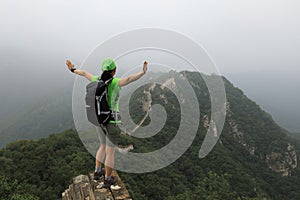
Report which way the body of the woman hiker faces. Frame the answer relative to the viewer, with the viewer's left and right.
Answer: facing away from the viewer and to the right of the viewer
